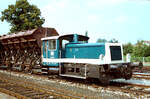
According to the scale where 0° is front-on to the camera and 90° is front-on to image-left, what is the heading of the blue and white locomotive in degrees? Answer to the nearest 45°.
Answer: approximately 315°

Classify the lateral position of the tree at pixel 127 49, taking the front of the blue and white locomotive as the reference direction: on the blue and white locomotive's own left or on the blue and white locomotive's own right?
on the blue and white locomotive's own left

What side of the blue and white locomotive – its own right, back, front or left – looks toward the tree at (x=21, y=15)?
back
